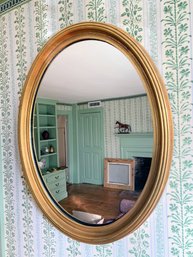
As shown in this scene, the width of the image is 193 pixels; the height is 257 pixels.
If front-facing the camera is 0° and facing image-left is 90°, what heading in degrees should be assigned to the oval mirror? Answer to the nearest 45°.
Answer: approximately 45°
